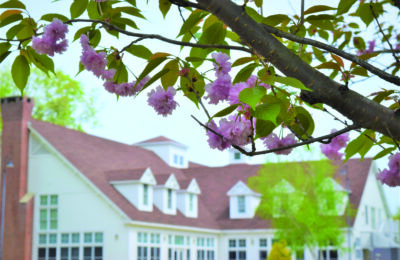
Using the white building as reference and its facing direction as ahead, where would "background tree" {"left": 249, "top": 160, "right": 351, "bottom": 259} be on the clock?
The background tree is roughly at 10 o'clock from the white building.

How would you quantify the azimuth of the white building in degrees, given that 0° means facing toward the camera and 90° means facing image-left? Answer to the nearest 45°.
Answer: approximately 315°
